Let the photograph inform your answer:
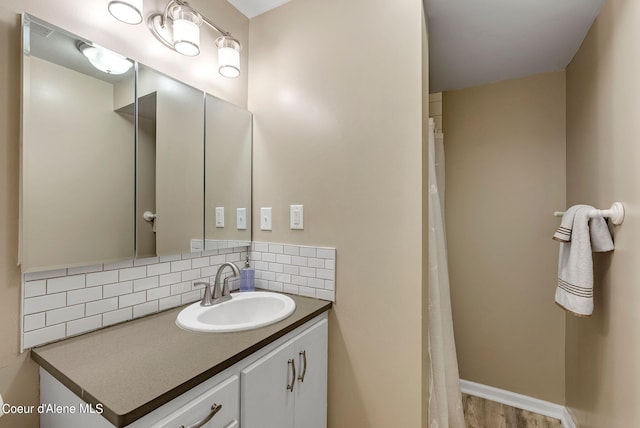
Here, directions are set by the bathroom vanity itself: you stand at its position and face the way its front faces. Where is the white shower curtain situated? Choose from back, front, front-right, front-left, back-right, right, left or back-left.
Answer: front-left

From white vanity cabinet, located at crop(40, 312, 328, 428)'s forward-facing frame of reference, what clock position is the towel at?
The towel is roughly at 11 o'clock from the white vanity cabinet.

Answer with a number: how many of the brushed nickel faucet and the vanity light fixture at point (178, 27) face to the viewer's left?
0

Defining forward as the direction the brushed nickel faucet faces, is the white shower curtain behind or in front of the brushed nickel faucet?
in front

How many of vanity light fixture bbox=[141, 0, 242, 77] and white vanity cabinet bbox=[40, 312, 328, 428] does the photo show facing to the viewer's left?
0

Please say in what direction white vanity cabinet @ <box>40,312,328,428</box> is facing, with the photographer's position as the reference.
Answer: facing the viewer and to the right of the viewer

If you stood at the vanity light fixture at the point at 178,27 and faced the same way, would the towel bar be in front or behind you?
in front
